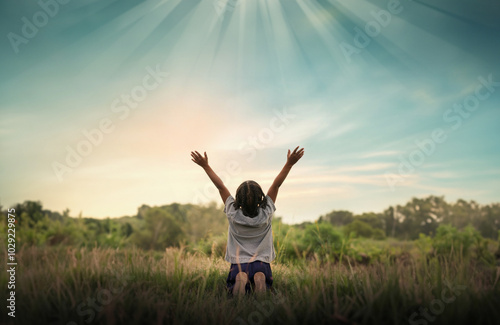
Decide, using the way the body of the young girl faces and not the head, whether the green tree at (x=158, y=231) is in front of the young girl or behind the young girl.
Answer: in front

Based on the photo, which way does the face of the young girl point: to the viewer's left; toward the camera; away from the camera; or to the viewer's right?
away from the camera

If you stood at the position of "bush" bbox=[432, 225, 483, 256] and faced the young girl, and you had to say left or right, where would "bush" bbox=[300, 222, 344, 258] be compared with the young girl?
right

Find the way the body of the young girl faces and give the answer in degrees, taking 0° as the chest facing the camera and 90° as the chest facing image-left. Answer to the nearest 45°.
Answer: approximately 180°

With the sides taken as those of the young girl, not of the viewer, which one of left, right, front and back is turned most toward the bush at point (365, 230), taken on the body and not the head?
front

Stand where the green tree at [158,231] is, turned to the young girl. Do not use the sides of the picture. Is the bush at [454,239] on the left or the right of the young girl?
left

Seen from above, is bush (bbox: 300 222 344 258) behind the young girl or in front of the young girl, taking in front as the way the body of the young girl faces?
in front
